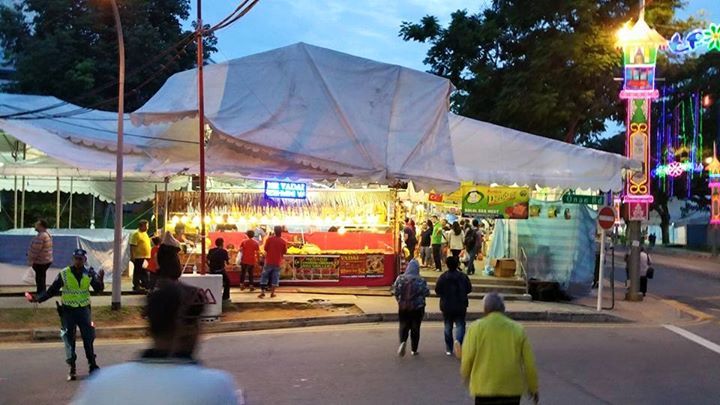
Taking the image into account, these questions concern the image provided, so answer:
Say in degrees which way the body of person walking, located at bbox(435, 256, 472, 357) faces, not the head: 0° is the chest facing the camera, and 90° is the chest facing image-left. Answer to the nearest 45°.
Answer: approximately 180°

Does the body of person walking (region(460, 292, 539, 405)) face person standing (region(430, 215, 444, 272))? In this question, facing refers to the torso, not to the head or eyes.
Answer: yes

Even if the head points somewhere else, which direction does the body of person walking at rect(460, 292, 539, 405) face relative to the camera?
away from the camera

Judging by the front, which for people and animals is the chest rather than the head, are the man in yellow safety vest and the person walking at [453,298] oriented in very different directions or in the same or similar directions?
very different directions

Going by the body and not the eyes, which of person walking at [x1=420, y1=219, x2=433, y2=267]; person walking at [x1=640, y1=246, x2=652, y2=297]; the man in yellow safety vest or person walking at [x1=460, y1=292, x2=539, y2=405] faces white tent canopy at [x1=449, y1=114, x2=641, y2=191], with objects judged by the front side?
person walking at [x1=460, y1=292, x2=539, y2=405]

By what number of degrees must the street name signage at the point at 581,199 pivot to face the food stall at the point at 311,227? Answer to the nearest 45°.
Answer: approximately 90° to its right

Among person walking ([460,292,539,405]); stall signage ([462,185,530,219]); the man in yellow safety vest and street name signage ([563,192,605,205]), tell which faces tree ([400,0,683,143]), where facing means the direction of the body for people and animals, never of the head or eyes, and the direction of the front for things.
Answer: the person walking

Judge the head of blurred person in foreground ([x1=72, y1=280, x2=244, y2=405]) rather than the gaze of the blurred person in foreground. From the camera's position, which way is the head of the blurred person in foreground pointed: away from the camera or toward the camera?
away from the camera

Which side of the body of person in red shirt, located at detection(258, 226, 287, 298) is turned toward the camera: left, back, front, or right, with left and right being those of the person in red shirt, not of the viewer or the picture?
back
